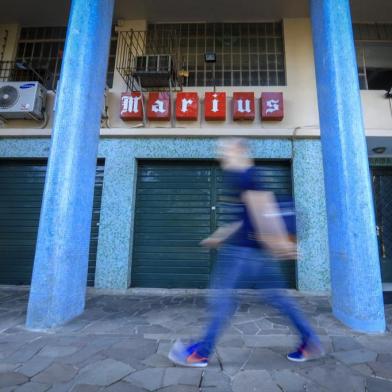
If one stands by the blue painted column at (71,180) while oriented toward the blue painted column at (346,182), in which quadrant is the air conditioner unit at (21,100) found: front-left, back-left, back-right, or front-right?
back-left

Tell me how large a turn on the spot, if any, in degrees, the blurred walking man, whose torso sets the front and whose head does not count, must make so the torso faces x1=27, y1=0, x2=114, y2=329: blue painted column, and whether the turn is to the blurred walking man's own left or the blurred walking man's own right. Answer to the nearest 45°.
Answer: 0° — they already face it

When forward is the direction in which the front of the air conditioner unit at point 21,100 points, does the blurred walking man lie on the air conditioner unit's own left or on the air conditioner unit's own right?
on the air conditioner unit's own left

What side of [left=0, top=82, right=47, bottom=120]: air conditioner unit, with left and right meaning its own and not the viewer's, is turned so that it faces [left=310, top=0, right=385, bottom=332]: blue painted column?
left

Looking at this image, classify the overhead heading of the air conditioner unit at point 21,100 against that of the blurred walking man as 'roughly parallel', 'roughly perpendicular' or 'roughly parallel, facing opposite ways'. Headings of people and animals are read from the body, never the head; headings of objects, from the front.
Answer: roughly perpendicular

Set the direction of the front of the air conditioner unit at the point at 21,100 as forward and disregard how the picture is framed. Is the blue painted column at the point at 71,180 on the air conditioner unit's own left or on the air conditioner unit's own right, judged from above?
on the air conditioner unit's own left

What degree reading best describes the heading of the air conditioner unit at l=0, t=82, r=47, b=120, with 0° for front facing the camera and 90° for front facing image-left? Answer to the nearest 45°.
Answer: approximately 45°

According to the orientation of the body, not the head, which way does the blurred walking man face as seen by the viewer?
to the viewer's left
